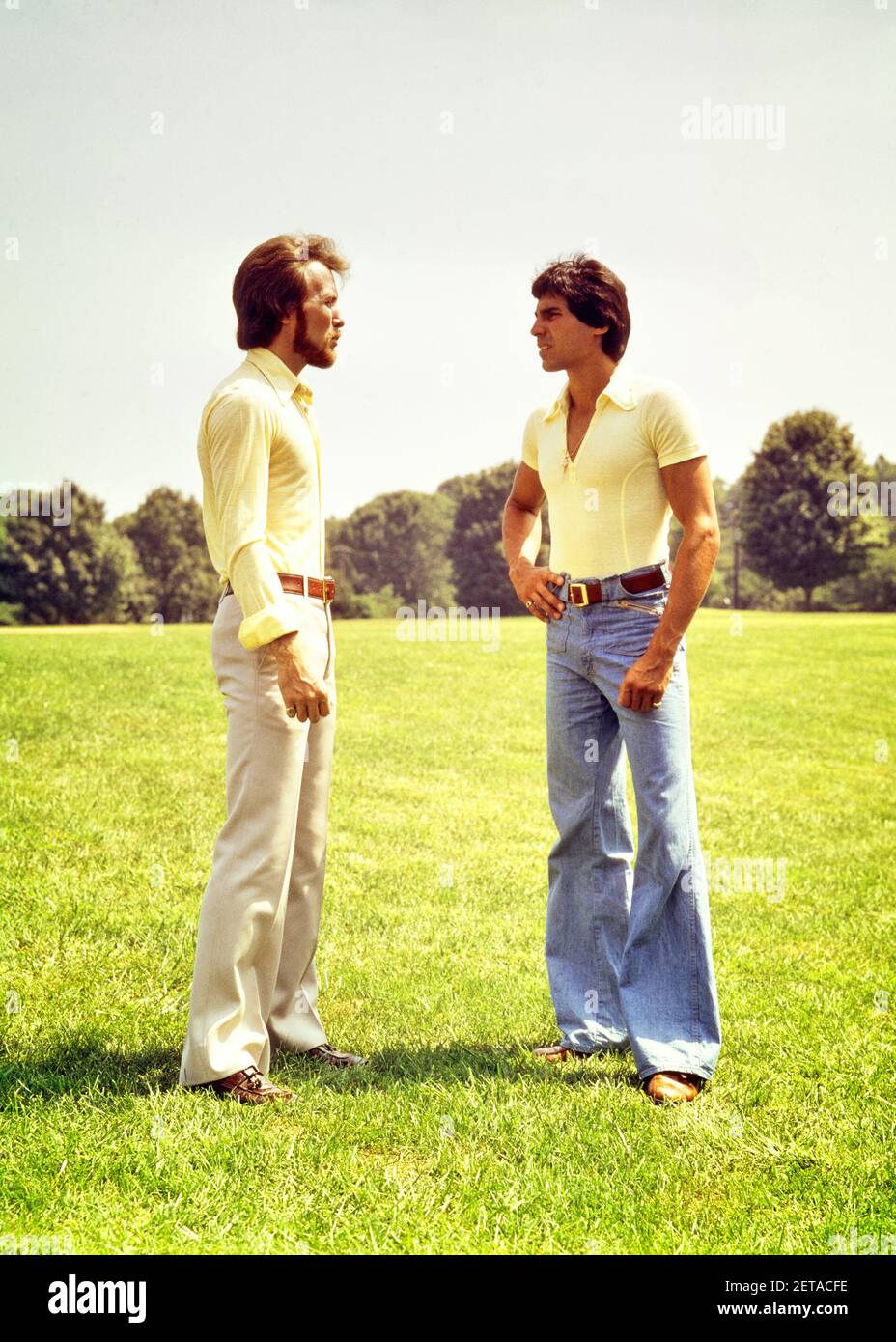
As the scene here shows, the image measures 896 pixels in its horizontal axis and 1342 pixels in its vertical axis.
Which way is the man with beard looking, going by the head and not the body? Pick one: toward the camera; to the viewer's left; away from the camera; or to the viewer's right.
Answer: to the viewer's right

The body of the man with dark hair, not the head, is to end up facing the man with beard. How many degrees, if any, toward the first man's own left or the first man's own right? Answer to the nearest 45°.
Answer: approximately 45° to the first man's own right

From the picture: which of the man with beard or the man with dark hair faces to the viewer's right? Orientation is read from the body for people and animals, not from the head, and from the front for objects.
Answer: the man with beard

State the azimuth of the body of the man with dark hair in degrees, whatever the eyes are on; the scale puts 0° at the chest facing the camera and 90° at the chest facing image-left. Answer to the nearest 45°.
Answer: approximately 45°

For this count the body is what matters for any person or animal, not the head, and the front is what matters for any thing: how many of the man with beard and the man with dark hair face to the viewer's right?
1

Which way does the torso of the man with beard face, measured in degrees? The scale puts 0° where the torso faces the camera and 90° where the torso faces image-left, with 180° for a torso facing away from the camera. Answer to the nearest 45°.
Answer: approximately 270°

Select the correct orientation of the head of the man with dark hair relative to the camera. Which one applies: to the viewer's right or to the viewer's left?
to the viewer's left

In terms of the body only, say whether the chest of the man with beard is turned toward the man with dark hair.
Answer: yes
